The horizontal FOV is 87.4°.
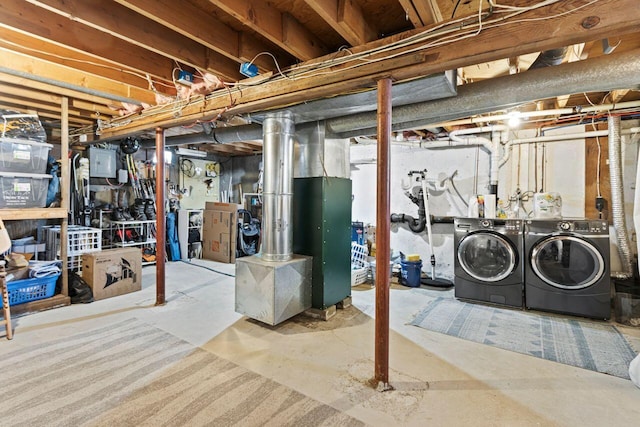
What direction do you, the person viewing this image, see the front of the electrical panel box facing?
facing the viewer

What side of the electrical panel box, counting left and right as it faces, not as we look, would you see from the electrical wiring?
front

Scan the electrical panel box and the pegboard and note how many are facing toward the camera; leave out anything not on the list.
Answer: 2

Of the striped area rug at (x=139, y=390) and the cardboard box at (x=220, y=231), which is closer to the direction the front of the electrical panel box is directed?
the striped area rug

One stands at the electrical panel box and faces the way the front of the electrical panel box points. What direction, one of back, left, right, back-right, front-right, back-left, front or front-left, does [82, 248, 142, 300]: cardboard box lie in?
front

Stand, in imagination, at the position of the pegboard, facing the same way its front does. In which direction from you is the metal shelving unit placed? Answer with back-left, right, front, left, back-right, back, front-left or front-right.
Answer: front-right

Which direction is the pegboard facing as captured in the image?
toward the camera

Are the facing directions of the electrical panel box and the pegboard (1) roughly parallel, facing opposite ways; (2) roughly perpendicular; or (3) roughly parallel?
roughly parallel

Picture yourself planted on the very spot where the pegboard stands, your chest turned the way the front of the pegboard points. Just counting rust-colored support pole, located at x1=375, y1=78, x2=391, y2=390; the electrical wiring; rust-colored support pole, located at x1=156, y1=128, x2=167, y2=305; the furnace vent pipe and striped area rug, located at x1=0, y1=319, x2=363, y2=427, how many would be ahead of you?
5

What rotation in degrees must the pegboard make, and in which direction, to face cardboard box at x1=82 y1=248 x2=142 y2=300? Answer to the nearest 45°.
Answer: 0° — it already faces it

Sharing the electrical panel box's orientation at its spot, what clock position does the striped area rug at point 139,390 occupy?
The striped area rug is roughly at 12 o'clock from the electrical panel box.

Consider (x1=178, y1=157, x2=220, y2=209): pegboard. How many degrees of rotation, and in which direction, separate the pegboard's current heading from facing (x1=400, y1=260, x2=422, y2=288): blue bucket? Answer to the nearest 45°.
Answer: approximately 45° to its left

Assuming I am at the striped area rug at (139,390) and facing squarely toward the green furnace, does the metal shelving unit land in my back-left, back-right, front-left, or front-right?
front-left

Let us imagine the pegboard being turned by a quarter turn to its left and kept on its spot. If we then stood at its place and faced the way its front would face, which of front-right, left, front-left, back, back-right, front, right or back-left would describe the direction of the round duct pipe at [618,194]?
front-right
